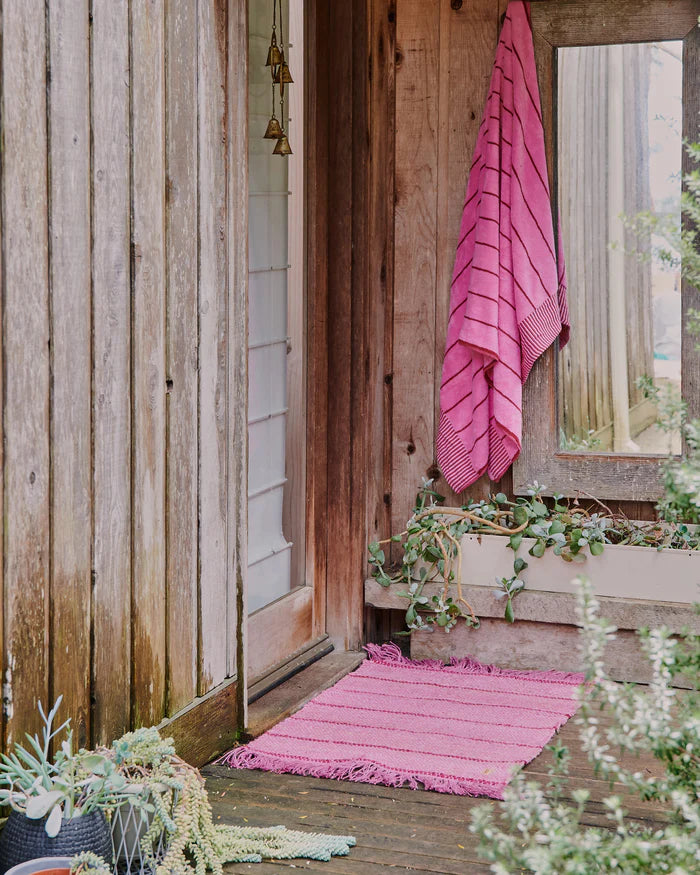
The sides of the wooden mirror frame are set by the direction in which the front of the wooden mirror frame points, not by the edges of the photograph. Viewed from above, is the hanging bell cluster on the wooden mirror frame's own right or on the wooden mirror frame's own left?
on the wooden mirror frame's own right

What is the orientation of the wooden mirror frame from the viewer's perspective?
toward the camera

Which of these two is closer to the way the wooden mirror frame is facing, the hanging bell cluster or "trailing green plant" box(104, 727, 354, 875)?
the trailing green plant

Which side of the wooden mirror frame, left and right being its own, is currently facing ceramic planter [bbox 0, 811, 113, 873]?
front

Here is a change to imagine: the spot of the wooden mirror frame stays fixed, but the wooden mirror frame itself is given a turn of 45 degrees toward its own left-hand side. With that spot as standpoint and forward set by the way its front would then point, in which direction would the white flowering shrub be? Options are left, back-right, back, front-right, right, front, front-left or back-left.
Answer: front-right

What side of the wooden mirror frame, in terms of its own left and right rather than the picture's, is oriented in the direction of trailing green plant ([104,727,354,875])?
front

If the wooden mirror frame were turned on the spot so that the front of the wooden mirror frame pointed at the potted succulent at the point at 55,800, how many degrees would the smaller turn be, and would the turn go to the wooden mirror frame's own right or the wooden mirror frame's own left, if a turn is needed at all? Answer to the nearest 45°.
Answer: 0° — it already faces it
